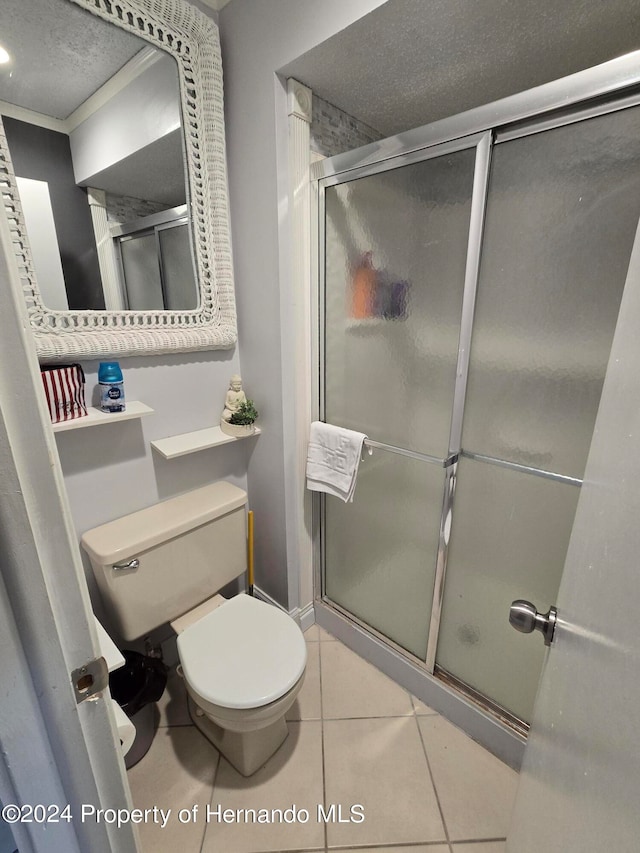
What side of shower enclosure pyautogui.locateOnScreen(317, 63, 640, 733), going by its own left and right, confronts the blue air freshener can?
front

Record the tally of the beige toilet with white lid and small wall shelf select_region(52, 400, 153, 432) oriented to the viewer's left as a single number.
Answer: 0

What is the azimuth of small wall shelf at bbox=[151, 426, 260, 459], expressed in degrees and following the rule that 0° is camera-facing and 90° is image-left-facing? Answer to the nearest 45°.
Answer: approximately 315°

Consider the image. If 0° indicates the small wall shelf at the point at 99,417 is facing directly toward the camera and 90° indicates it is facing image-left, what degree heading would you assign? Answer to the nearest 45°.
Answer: approximately 315°

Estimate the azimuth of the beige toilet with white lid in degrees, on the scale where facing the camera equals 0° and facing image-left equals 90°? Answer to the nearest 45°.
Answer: approximately 315°

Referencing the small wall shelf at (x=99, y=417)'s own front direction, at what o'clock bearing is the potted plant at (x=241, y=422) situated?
The potted plant is roughly at 10 o'clock from the small wall shelf.
